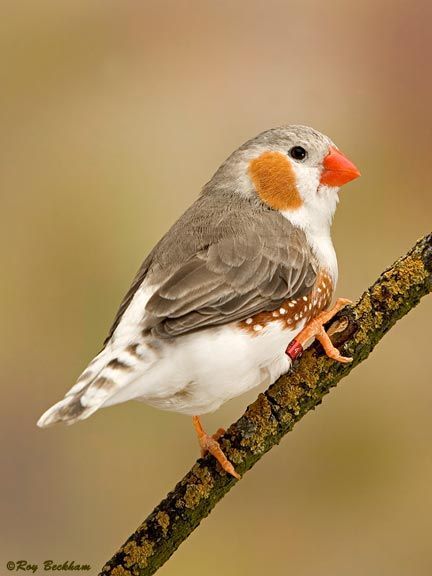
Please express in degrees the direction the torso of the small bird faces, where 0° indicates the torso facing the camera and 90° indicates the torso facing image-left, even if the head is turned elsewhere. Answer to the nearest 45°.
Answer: approximately 270°
